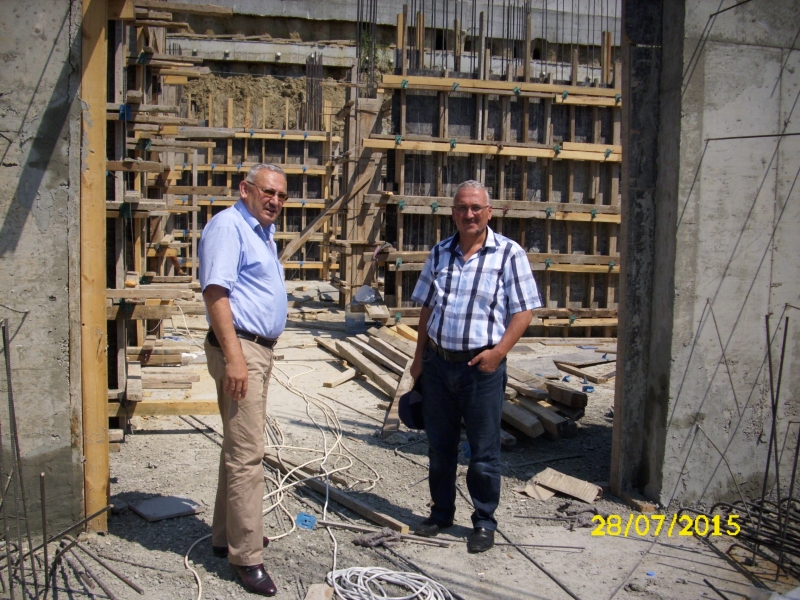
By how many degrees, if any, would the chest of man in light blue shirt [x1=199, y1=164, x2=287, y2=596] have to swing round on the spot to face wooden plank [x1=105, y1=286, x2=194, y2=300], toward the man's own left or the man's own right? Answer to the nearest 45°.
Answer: approximately 135° to the man's own left

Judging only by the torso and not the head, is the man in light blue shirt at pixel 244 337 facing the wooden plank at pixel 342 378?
no

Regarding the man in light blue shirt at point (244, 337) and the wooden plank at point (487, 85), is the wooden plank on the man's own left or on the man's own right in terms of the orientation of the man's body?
on the man's own left

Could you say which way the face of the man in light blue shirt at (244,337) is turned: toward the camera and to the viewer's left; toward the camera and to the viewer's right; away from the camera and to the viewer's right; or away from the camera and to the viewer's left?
toward the camera and to the viewer's right

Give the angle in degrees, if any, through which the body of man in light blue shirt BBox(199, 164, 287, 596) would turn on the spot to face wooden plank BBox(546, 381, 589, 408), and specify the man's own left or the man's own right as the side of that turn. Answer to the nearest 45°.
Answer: approximately 90° to the man's own left

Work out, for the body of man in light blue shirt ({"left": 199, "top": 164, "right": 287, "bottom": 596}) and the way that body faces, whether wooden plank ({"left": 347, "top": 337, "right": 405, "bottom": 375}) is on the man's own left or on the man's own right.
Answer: on the man's own left

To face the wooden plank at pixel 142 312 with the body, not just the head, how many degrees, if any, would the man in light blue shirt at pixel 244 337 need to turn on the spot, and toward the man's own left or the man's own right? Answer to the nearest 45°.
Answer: approximately 135° to the man's own left

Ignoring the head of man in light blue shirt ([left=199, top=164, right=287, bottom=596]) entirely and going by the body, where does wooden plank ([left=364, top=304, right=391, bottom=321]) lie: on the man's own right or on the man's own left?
on the man's own left

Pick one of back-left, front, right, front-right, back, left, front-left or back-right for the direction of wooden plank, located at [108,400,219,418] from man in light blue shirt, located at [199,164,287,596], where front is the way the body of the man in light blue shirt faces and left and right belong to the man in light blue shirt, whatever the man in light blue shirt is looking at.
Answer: back-left

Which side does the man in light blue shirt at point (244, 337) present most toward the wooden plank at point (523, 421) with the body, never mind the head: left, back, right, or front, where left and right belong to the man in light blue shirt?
left

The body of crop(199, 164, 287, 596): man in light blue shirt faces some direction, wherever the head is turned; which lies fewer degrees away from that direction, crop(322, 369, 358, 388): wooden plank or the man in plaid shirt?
the man in plaid shirt

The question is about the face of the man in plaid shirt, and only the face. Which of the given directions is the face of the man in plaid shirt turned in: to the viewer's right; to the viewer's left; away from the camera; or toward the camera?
toward the camera

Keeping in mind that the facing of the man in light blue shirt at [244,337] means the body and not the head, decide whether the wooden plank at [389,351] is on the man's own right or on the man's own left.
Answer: on the man's own left

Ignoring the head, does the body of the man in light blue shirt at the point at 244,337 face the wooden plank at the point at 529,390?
no

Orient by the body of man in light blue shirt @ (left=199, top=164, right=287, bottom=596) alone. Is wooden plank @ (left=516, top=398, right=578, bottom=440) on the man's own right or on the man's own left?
on the man's own left
